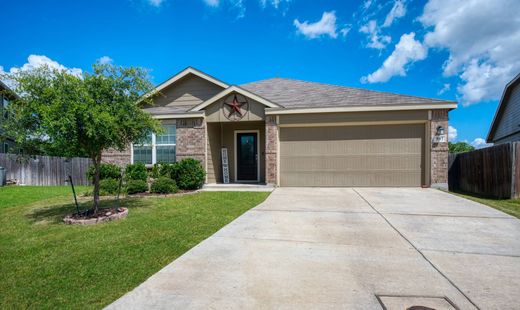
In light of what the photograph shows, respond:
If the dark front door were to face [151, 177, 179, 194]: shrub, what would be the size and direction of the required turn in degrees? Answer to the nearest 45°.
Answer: approximately 45° to its right

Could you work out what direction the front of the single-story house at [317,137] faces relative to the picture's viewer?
facing the viewer

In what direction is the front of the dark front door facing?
toward the camera

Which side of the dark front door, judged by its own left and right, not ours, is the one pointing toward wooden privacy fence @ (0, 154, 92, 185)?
right
